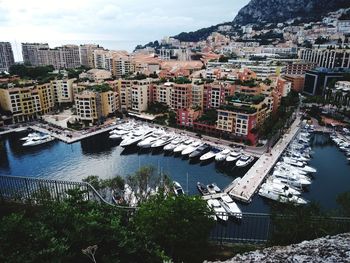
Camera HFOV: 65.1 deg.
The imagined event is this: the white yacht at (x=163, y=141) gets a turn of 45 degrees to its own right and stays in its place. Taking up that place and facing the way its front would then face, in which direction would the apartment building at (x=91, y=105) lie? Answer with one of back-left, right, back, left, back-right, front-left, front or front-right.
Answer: front-right

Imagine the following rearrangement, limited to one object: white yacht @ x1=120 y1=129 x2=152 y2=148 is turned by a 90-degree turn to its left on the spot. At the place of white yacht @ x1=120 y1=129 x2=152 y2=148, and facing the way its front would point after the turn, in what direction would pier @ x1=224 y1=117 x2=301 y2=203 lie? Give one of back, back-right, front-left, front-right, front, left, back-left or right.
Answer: front

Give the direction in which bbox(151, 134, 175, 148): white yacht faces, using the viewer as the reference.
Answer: facing the viewer and to the left of the viewer

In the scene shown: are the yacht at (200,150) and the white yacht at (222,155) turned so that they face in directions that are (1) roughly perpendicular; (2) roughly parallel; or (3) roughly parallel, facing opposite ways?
roughly parallel

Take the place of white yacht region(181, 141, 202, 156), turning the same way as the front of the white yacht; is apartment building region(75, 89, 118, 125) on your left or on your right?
on your right

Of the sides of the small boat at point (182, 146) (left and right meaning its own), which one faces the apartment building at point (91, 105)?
right

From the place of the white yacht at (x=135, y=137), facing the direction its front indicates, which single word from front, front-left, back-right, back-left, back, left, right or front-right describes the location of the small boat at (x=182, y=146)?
left

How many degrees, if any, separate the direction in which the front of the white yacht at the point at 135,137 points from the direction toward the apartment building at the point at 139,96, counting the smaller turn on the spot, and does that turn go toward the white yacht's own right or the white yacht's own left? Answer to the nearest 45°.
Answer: approximately 135° to the white yacht's own right

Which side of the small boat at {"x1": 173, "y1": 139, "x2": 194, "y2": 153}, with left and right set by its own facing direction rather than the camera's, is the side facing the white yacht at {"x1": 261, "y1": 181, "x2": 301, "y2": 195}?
left

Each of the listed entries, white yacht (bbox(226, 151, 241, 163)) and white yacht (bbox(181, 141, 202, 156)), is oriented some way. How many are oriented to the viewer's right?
0

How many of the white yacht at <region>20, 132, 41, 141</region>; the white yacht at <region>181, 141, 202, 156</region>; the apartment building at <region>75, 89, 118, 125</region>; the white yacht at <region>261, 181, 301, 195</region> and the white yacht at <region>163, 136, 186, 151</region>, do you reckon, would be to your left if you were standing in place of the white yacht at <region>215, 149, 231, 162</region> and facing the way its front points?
1

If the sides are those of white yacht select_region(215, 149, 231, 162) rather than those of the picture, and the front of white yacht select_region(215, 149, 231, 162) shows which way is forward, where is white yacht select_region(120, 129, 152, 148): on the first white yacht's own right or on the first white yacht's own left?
on the first white yacht's own right

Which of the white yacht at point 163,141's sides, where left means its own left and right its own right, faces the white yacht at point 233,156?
left

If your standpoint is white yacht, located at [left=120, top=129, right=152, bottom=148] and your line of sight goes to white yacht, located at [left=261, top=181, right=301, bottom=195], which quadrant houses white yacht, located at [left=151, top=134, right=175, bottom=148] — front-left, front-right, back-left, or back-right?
front-left

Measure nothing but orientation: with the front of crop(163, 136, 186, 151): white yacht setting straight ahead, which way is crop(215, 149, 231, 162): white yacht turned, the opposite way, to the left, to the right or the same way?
the same way

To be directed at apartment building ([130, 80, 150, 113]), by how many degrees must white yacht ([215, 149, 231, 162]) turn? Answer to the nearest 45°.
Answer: approximately 90° to its right

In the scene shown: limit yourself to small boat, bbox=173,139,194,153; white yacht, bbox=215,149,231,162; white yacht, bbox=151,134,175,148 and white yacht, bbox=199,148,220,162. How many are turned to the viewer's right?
0

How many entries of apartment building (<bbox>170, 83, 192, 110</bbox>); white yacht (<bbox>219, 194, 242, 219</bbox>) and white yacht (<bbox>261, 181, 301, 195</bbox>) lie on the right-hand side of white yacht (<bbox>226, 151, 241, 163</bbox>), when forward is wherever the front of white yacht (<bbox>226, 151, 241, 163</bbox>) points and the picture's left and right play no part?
1
